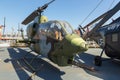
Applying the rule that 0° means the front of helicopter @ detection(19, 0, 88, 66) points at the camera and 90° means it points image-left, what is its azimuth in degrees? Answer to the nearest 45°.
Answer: approximately 315°
